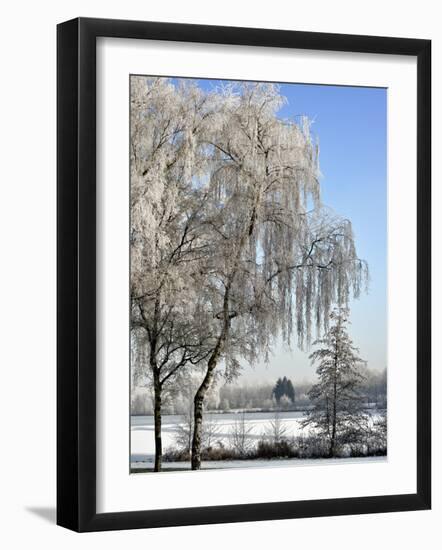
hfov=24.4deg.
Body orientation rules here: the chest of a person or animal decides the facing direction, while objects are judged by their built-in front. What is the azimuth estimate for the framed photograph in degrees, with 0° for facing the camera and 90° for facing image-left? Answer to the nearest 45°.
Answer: approximately 315°
